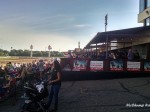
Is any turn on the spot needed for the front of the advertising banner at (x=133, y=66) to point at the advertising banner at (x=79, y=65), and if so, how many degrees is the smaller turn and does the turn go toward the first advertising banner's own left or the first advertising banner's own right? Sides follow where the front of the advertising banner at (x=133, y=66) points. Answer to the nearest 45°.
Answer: approximately 90° to the first advertising banner's own right

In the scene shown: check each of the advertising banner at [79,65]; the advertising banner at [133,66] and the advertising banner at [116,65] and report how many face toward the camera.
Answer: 3

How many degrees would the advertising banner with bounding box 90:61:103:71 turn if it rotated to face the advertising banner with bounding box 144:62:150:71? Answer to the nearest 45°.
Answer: approximately 90° to its left

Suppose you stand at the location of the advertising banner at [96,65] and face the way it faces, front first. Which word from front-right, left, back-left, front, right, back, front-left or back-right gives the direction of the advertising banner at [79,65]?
right

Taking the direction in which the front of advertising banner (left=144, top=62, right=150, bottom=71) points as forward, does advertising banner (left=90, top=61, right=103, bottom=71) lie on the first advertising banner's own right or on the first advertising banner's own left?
on the first advertising banner's own right

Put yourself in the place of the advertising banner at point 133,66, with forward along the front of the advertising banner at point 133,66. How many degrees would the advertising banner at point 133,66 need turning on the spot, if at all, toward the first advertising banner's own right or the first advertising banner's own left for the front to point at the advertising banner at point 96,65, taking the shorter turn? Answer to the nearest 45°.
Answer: approximately 90° to the first advertising banner's own right

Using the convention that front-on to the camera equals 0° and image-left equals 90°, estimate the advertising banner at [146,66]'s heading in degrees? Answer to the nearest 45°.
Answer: approximately 0°

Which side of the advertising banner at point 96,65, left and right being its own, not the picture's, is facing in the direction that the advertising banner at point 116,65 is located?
left

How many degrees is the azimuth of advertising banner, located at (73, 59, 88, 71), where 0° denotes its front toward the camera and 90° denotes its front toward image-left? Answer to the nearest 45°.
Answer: approximately 0°

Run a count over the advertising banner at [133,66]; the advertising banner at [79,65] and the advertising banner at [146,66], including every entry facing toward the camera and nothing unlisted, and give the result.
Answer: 3

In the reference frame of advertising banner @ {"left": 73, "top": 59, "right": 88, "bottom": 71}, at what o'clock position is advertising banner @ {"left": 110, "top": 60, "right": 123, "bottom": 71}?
advertising banner @ {"left": 110, "top": 60, "right": 123, "bottom": 71} is roughly at 9 o'clock from advertising banner @ {"left": 73, "top": 59, "right": 88, "bottom": 71}.

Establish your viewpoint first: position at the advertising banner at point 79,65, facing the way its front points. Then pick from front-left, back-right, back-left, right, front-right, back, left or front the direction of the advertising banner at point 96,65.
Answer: left
